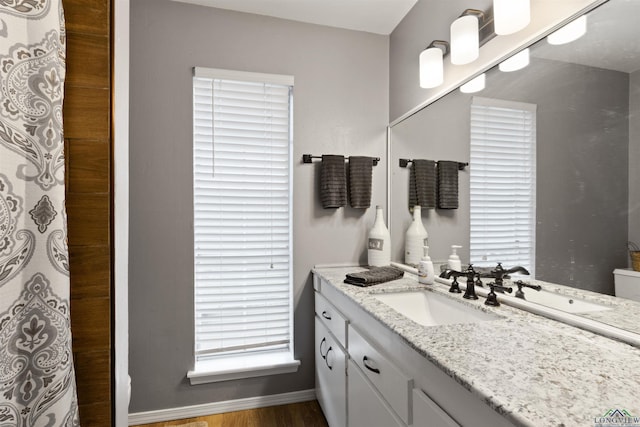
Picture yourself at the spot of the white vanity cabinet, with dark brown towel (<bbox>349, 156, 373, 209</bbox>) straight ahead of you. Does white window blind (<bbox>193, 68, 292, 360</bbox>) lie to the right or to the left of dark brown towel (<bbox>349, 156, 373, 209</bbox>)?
left

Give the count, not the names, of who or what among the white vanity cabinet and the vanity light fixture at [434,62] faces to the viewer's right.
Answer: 0

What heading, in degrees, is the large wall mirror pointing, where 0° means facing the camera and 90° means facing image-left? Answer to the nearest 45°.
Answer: approximately 45°
